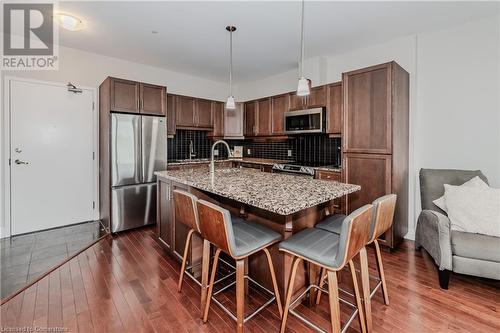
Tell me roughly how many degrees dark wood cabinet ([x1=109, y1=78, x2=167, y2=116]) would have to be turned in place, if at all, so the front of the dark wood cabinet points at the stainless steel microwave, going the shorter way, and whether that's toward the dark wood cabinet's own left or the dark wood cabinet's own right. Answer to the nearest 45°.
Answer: approximately 45° to the dark wood cabinet's own left

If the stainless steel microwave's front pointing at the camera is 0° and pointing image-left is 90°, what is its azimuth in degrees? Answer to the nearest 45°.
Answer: approximately 45°

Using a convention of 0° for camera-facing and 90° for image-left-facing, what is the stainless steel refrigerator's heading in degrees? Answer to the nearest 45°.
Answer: approximately 315°

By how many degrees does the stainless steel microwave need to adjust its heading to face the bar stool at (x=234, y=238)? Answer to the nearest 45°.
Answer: approximately 45° to its left
